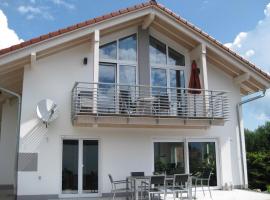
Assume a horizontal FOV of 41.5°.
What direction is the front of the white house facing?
toward the camera

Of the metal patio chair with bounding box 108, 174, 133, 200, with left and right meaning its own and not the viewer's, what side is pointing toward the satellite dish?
back

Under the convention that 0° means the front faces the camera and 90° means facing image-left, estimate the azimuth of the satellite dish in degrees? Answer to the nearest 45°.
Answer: approximately 315°

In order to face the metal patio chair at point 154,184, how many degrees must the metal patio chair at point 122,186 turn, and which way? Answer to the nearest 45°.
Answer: approximately 45° to its right

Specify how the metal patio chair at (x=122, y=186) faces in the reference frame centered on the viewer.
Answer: facing to the right of the viewer

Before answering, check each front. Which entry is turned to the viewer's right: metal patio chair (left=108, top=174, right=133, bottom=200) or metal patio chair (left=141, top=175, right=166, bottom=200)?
metal patio chair (left=108, top=174, right=133, bottom=200)

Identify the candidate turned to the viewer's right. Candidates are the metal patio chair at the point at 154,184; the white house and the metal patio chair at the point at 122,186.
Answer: the metal patio chair at the point at 122,186

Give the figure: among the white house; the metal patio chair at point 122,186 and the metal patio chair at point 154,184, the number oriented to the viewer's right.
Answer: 1
